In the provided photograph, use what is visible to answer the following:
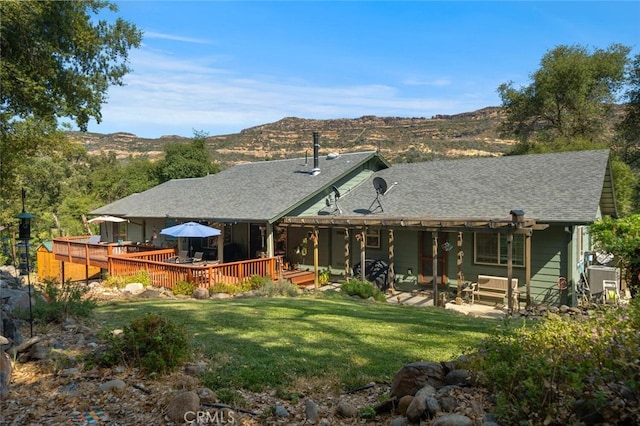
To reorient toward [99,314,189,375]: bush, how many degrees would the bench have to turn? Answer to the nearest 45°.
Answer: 0° — it already faces it

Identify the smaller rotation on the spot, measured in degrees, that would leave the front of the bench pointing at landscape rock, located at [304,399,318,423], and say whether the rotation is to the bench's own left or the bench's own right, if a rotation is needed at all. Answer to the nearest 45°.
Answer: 0° — it already faces it

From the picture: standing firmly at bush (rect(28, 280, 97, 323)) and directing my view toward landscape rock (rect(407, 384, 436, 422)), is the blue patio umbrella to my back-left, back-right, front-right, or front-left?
back-left

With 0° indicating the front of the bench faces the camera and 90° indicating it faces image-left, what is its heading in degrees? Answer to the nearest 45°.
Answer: approximately 0°

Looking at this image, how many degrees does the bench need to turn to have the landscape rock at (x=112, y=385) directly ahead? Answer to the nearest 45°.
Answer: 0° — it already faces it
